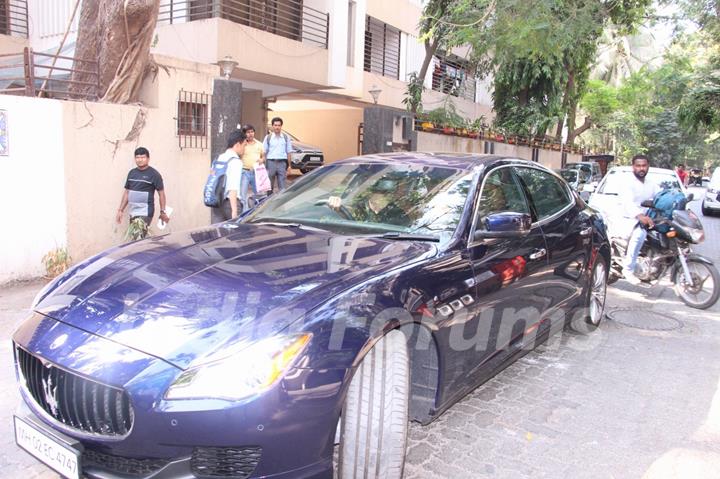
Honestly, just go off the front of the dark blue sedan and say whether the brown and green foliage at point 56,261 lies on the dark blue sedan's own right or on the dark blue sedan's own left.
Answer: on the dark blue sedan's own right

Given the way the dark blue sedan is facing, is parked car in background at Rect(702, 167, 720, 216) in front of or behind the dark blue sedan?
behind

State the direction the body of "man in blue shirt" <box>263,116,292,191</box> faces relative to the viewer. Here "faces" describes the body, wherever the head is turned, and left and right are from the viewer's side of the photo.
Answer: facing the viewer

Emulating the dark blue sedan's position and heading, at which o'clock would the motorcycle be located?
The motorcycle is roughly at 6 o'clock from the dark blue sedan.

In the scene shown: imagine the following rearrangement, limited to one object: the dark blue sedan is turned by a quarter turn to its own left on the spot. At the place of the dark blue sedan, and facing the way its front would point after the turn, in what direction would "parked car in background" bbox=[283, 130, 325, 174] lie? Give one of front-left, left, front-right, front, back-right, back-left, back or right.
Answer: back-left

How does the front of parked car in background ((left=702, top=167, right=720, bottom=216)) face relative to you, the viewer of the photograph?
facing the viewer and to the left of the viewer

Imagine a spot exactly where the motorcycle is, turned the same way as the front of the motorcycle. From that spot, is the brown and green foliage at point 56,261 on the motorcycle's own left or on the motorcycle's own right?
on the motorcycle's own right

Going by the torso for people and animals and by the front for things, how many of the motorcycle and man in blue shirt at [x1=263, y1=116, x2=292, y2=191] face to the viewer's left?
0

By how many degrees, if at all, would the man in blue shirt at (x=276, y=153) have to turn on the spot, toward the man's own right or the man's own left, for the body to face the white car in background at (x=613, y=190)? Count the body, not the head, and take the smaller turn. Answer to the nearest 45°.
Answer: approximately 45° to the man's own left

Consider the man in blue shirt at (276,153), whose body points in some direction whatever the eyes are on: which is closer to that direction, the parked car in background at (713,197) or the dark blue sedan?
the dark blue sedan

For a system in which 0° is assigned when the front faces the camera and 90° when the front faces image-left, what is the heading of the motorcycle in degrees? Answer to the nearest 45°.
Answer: approximately 315°
